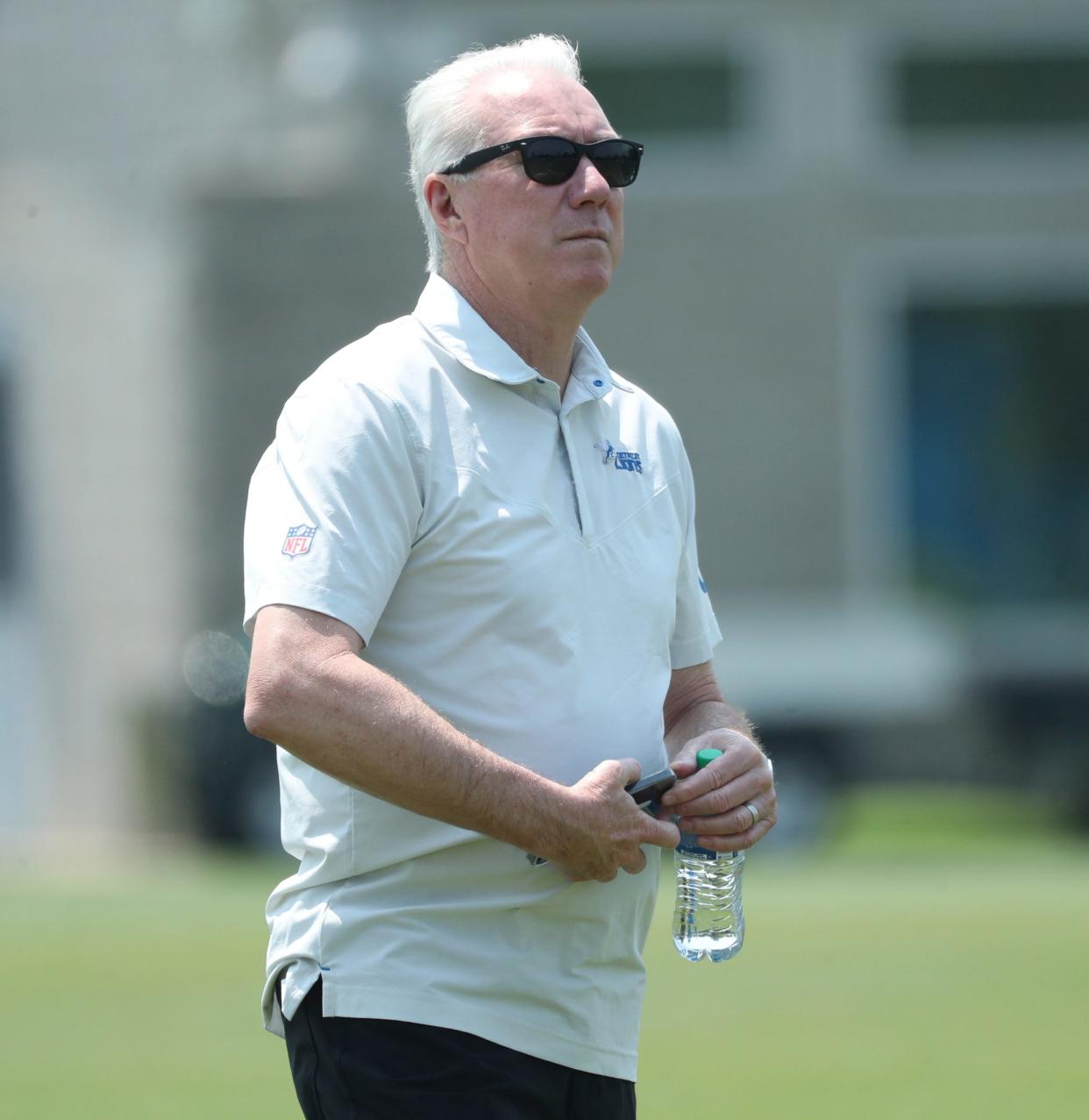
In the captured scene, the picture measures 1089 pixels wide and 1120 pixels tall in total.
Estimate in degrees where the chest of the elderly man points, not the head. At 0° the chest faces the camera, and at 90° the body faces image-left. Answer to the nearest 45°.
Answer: approximately 315°
